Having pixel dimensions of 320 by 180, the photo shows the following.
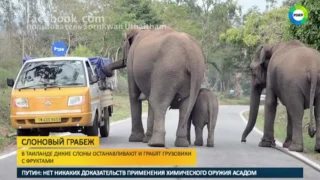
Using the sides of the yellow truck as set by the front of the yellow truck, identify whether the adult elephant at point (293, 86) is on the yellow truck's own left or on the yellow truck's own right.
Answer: on the yellow truck's own left

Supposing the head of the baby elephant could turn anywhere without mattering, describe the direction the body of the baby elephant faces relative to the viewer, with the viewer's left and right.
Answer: facing away from the viewer and to the left of the viewer

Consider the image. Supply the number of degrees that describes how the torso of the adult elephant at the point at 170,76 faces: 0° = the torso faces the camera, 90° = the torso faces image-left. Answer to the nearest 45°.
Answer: approximately 135°

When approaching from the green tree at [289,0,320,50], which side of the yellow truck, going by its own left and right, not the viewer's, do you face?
left

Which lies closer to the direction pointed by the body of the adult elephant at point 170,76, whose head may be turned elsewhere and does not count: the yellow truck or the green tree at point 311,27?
the yellow truck

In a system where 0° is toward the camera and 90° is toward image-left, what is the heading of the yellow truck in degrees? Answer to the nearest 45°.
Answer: approximately 0°

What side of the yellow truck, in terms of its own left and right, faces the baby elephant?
left

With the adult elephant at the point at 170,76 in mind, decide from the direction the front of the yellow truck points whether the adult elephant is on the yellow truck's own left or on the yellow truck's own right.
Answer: on the yellow truck's own left

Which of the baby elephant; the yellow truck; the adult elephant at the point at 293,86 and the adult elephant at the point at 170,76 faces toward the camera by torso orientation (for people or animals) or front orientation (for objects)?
the yellow truck

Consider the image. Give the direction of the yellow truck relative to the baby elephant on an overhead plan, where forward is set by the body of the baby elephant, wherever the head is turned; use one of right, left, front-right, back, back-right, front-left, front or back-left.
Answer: front-left

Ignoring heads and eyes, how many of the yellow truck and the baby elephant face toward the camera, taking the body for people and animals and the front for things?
1
